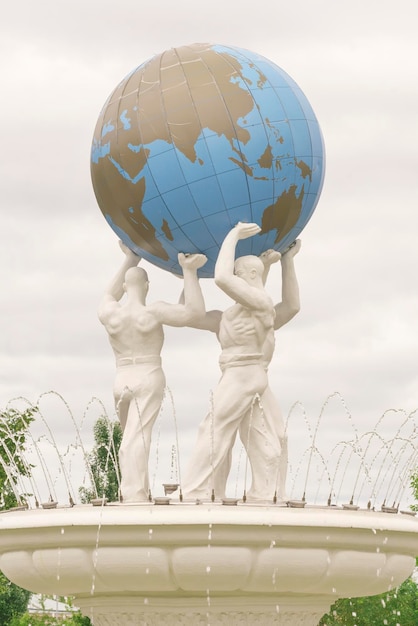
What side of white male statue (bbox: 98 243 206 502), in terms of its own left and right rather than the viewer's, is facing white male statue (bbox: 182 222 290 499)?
right

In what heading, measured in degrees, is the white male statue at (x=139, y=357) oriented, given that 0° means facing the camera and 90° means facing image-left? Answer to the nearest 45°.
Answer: approximately 180°
